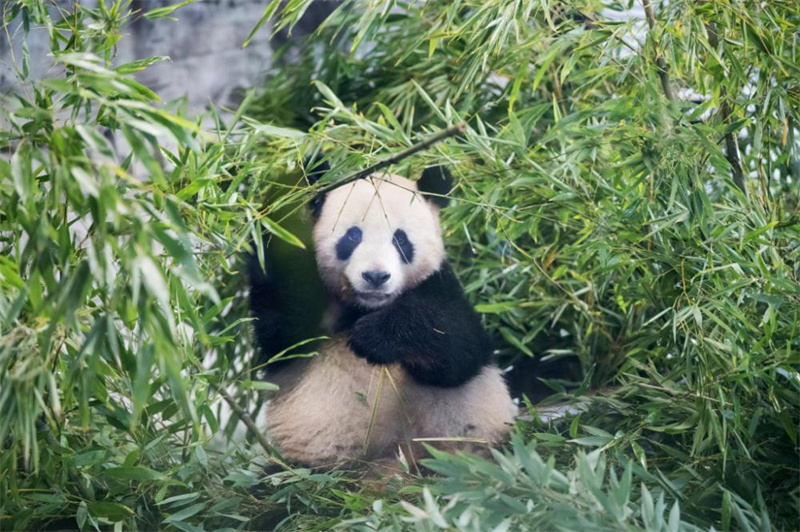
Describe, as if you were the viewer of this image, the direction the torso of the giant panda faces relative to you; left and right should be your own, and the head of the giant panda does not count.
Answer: facing the viewer
